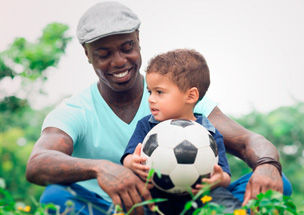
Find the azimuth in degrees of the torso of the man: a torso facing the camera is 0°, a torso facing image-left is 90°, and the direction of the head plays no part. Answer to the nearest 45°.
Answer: approximately 0°

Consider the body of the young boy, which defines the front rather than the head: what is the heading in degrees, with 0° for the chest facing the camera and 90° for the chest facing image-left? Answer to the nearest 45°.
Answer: approximately 0°
